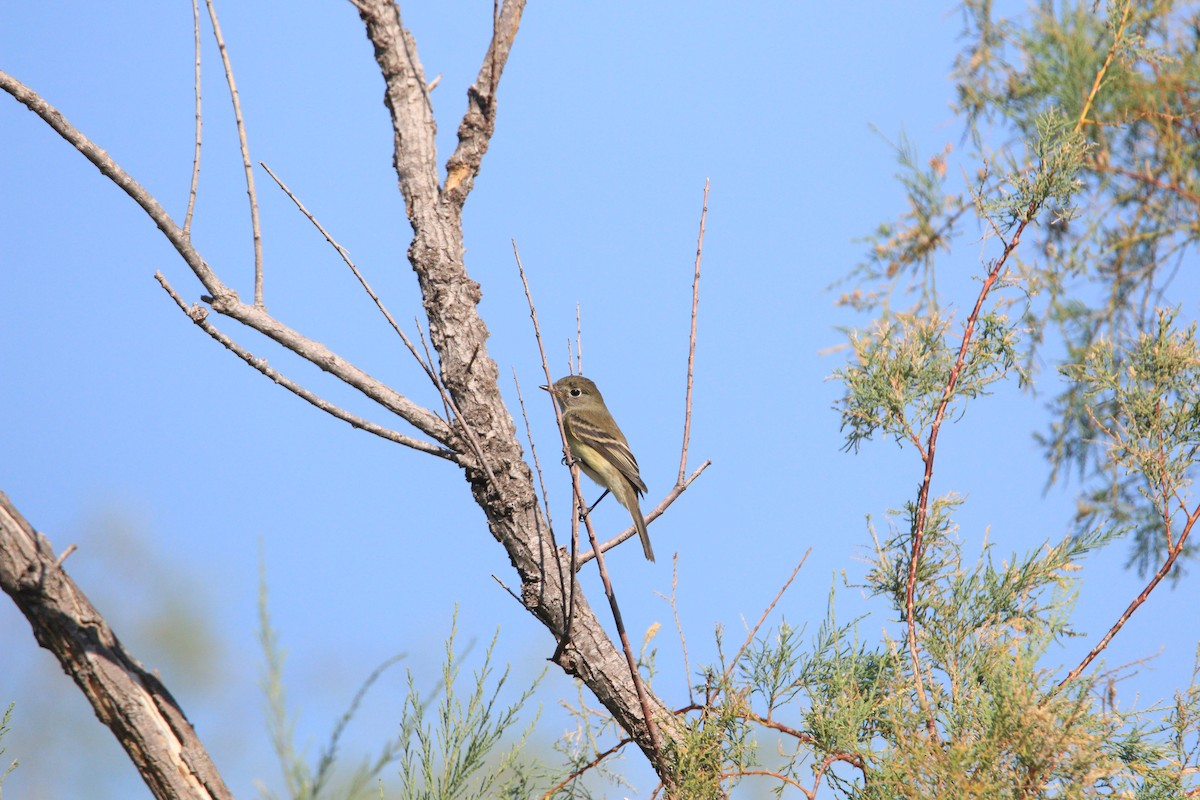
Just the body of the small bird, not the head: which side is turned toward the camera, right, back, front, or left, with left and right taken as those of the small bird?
left

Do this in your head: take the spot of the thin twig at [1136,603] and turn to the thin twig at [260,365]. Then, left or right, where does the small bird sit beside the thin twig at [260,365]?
right

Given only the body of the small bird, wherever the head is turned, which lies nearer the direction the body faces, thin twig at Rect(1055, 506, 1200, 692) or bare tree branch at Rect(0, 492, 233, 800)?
the bare tree branch

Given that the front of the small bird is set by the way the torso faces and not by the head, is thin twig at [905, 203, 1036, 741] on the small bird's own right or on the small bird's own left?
on the small bird's own left
